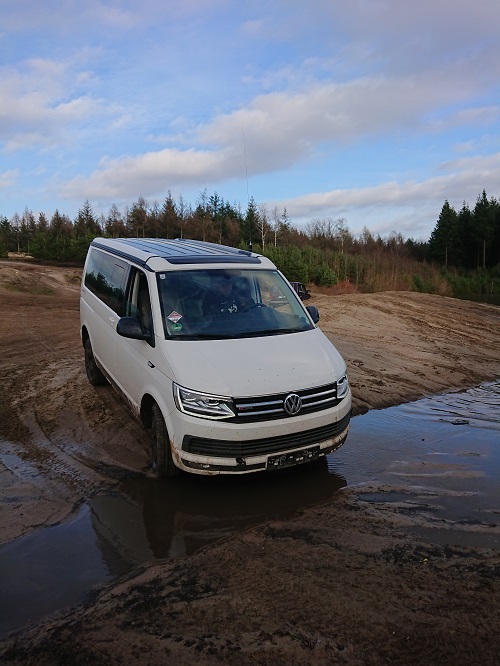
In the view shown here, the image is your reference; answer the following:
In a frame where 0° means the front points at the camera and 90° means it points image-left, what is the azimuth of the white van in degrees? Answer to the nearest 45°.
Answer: approximately 315°
